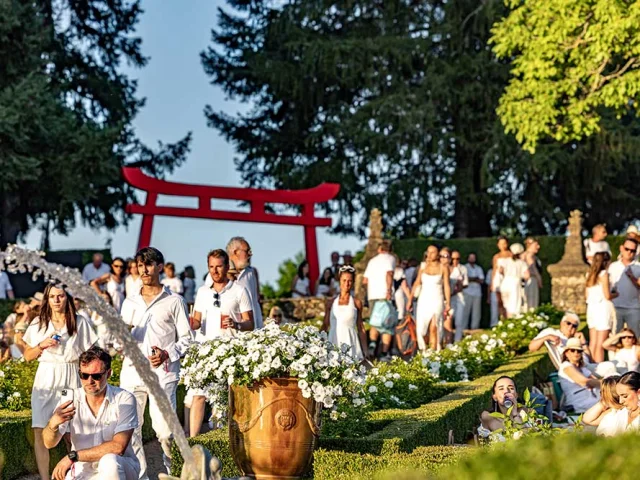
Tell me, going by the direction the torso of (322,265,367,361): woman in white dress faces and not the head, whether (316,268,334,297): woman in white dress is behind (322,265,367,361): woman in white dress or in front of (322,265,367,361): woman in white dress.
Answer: behind

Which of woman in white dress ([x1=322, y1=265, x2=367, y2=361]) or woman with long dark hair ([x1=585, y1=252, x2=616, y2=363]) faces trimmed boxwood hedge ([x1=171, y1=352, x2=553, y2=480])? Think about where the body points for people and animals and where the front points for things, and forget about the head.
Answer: the woman in white dress

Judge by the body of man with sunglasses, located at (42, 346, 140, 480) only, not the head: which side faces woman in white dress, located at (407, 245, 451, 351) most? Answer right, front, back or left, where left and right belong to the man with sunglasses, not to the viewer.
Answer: back

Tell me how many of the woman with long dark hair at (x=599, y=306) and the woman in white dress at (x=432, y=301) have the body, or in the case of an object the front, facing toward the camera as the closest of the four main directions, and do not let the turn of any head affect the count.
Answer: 1

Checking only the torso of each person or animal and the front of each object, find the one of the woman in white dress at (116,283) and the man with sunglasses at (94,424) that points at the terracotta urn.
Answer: the woman in white dress

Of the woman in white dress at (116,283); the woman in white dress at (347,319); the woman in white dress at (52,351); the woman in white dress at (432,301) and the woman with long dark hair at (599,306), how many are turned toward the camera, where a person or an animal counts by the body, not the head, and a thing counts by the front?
4
